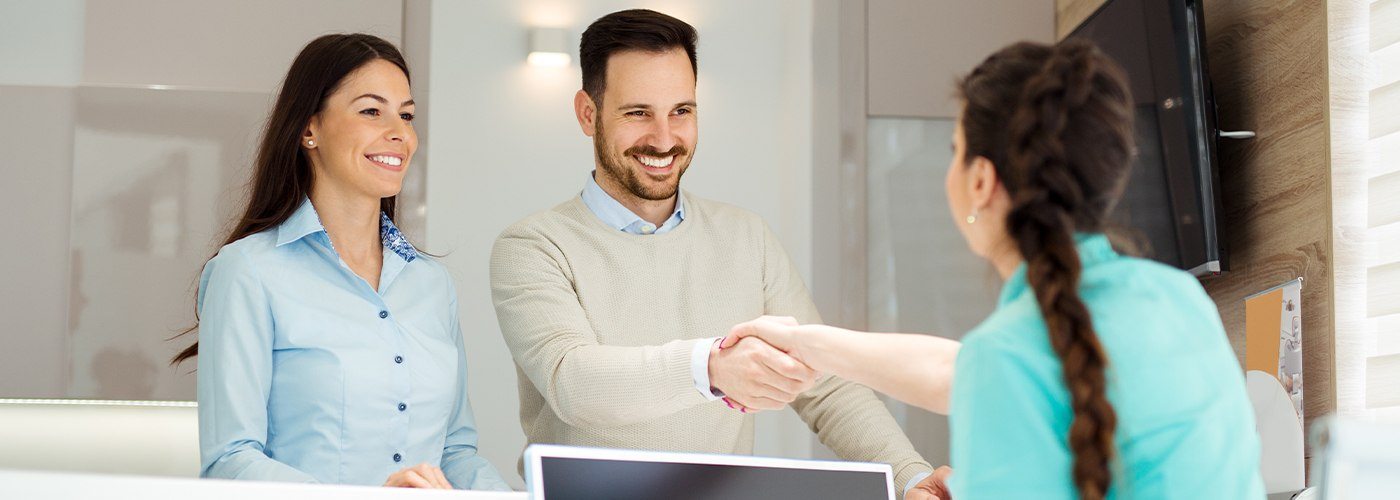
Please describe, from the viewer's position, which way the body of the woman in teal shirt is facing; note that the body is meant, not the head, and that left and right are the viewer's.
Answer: facing away from the viewer and to the left of the viewer

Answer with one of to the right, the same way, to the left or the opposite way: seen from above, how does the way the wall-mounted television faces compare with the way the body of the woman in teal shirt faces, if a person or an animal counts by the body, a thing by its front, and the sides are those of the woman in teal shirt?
to the left

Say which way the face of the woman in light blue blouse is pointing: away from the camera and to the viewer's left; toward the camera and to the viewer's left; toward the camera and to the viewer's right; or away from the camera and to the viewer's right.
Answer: toward the camera and to the viewer's right

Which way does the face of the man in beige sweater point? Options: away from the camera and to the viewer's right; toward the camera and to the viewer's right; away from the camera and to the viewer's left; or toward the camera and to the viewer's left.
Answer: toward the camera and to the viewer's right

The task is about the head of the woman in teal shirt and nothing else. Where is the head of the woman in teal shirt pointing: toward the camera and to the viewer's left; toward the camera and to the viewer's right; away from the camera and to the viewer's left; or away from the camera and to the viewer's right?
away from the camera and to the viewer's left

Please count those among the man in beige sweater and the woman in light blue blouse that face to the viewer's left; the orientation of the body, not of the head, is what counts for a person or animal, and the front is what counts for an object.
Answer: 0

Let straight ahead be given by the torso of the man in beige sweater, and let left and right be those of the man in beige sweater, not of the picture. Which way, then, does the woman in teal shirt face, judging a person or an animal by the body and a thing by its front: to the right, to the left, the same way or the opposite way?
the opposite way

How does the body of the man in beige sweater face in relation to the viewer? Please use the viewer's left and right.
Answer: facing the viewer and to the right of the viewer

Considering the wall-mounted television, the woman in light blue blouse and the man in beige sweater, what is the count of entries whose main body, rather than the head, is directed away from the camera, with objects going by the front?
0

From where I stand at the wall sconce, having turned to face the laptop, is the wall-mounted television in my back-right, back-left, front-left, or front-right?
front-left

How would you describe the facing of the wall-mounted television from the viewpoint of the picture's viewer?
facing the viewer and to the left of the viewer
